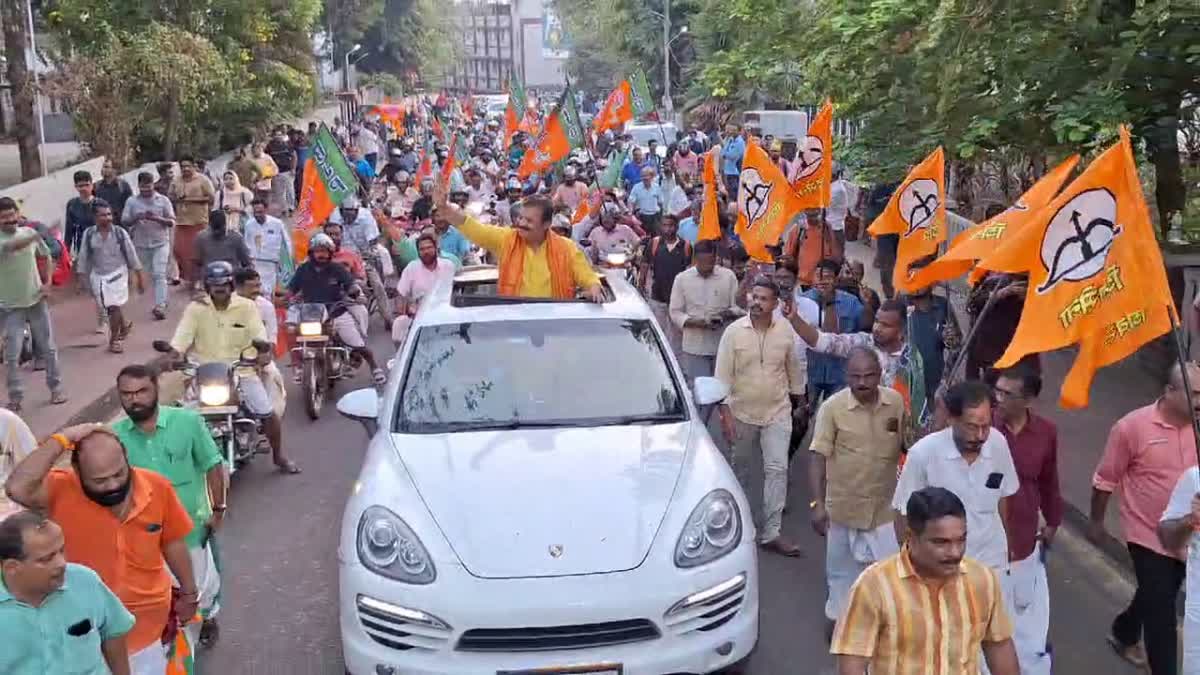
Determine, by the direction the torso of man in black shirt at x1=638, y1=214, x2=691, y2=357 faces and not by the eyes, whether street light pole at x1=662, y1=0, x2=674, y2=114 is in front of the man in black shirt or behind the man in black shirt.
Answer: behind

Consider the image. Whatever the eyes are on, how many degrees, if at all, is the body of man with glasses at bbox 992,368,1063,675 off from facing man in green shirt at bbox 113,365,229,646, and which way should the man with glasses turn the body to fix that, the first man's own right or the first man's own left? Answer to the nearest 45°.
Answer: approximately 45° to the first man's own right

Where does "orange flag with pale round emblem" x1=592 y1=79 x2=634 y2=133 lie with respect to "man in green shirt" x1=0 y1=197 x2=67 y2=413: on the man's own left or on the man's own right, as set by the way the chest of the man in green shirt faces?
on the man's own left

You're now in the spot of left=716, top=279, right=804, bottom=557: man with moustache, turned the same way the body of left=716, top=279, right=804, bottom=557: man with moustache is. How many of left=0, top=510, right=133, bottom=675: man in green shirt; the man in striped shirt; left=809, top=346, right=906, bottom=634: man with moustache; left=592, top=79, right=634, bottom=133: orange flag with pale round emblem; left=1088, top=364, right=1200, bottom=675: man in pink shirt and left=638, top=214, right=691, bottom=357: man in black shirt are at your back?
2

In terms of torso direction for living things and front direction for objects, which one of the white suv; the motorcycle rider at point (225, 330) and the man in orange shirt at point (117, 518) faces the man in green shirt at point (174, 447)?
the motorcycle rider

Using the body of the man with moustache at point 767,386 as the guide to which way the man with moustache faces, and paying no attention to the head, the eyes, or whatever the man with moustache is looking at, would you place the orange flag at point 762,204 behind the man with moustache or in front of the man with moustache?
behind

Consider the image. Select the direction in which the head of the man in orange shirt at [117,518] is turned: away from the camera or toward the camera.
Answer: toward the camera

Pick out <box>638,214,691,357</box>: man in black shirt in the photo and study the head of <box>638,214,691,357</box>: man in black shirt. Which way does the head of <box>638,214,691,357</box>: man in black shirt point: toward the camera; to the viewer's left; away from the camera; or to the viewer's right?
toward the camera

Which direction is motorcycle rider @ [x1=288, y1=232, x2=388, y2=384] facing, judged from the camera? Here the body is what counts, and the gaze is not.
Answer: toward the camera

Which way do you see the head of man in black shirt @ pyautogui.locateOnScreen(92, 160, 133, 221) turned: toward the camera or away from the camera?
toward the camera

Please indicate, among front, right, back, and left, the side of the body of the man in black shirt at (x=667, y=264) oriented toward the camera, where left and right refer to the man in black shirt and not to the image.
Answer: front

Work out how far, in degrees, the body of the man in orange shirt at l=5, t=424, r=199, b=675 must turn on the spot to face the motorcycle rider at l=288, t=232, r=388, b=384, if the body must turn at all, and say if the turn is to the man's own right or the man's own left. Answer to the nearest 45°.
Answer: approximately 180°

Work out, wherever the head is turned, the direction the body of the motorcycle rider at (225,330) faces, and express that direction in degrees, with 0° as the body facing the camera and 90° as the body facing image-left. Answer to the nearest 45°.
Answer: approximately 0°

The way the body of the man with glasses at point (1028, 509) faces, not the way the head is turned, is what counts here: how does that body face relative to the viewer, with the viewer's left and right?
facing the viewer and to the left of the viewer

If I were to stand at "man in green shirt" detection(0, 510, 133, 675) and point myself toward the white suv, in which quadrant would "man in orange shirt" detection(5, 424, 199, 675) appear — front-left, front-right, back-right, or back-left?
front-left

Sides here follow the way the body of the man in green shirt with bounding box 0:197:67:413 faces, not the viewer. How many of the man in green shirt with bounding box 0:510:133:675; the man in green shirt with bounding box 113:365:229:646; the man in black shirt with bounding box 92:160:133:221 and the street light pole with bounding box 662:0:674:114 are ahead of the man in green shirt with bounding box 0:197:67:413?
2

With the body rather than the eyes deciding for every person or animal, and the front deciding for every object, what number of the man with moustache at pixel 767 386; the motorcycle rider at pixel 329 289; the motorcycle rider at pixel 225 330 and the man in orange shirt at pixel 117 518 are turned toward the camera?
4

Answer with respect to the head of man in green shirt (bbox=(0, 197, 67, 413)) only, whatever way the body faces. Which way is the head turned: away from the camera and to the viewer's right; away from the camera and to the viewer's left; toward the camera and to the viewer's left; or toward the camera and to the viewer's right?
toward the camera and to the viewer's right
